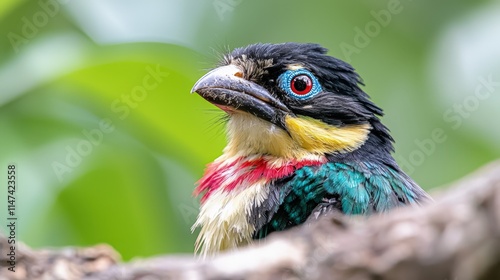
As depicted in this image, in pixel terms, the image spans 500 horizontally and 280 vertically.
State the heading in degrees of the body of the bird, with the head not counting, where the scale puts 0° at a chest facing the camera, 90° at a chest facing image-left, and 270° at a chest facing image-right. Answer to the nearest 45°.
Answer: approximately 90°
